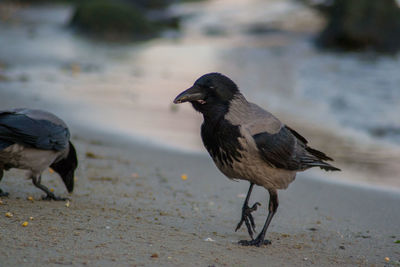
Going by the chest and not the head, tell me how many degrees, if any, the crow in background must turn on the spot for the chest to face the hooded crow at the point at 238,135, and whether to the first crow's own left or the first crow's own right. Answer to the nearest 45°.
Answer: approximately 45° to the first crow's own right

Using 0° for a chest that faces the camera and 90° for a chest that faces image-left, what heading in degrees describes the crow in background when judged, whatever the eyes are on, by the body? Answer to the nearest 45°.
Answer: approximately 270°
